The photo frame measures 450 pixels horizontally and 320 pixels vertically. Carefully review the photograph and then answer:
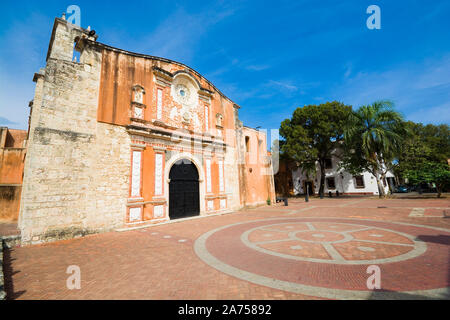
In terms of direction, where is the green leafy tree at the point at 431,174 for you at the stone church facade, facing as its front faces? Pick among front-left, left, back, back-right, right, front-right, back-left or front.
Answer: front-left

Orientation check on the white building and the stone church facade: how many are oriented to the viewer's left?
0

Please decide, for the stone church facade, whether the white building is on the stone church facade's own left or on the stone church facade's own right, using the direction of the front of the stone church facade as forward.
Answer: on the stone church facade's own left

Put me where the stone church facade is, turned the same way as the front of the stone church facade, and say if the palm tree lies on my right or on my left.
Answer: on my left

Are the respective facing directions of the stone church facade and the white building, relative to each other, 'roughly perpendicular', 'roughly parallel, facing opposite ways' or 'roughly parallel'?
roughly perpendicular

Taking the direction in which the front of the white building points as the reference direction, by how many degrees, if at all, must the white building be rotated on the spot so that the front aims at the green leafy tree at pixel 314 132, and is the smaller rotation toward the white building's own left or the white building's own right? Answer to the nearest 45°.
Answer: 0° — it already faces it

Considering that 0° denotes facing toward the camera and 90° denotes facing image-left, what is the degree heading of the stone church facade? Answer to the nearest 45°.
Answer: approximately 315°

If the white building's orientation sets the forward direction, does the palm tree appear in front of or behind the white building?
in front

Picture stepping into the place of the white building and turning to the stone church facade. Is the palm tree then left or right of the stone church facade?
left

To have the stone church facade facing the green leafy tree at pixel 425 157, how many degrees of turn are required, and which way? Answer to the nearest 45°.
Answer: approximately 45° to its left

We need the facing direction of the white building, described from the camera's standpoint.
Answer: facing the viewer
